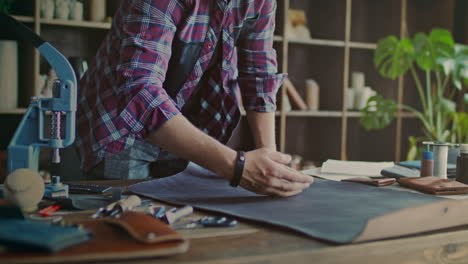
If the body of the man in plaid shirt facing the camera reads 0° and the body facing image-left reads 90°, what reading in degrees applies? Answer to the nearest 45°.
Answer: approximately 315°

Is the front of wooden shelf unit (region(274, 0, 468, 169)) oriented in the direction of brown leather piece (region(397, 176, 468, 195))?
yes

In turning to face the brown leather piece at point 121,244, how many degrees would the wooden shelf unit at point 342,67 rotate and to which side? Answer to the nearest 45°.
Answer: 0° — it already faces it

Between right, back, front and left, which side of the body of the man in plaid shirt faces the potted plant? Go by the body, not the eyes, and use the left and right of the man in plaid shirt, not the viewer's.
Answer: left

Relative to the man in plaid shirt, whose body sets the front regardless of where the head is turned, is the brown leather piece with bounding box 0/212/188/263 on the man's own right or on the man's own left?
on the man's own right
